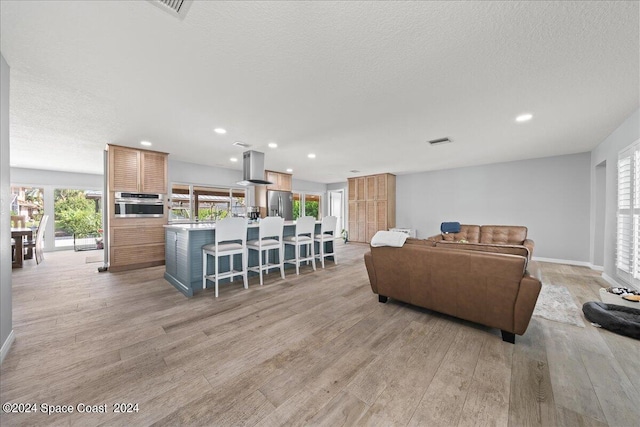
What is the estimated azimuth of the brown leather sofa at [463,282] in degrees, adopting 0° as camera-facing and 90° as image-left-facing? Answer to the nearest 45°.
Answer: approximately 225°

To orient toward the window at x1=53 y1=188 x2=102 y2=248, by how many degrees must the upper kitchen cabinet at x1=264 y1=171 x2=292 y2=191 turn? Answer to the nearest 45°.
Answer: approximately 135° to its right

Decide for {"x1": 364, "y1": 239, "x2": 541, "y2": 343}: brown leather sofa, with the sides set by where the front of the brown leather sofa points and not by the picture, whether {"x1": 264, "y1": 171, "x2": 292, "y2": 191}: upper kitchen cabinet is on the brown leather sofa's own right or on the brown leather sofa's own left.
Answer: on the brown leather sofa's own left

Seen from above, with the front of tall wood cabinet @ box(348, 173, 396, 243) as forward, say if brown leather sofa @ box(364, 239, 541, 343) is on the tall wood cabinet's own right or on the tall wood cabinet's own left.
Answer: on the tall wood cabinet's own left

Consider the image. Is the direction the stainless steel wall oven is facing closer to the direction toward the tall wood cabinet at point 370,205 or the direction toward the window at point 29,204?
the tall wood cabinet

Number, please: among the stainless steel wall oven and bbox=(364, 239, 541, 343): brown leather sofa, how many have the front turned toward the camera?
1

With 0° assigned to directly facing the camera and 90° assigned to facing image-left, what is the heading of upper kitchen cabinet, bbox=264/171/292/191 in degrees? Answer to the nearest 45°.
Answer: approximately 315°

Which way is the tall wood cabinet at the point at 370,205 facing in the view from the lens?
facing the viewer and to the left of the viewer
